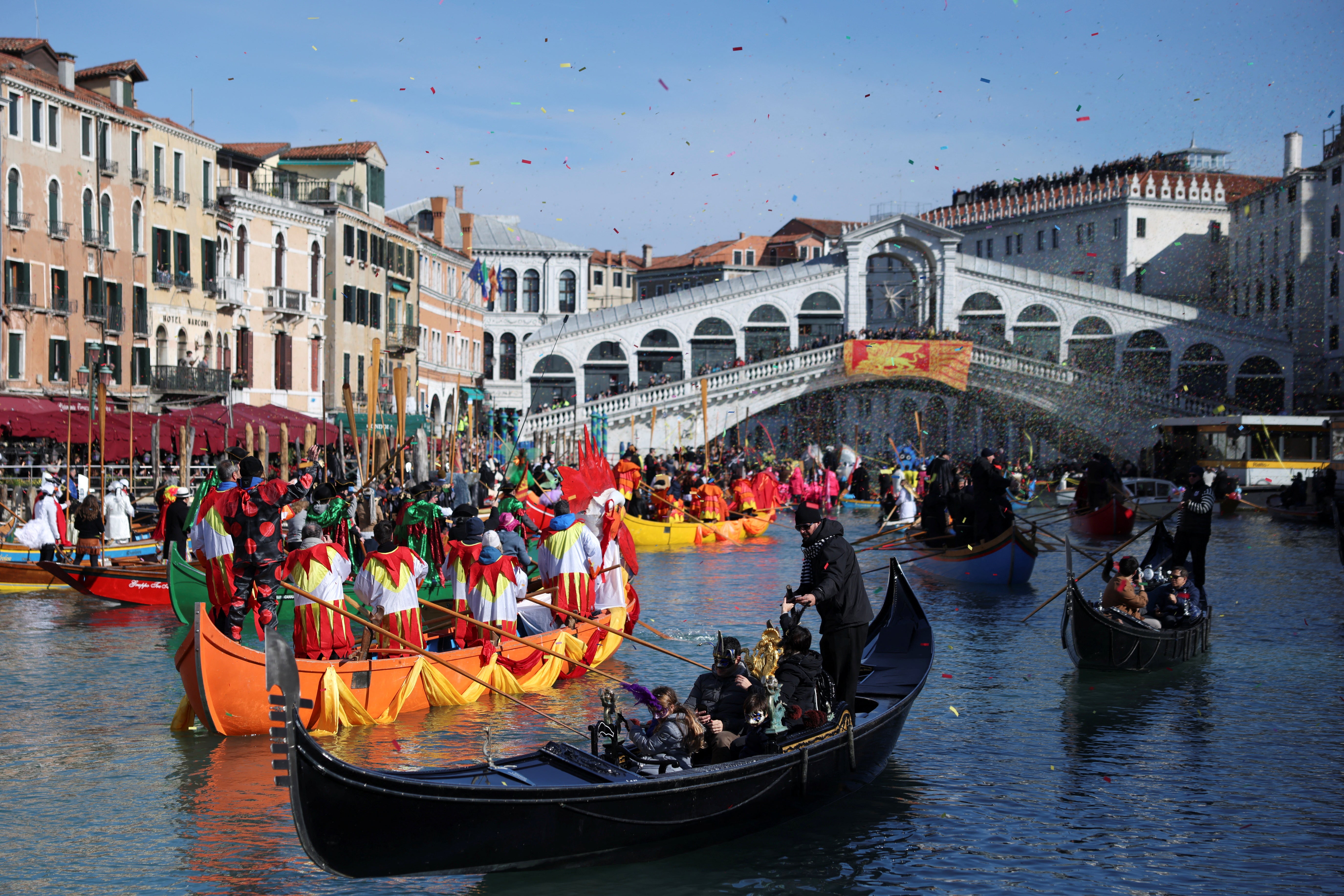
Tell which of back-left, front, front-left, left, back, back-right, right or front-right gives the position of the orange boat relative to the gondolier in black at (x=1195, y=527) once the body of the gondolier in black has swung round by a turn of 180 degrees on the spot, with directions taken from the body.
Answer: back

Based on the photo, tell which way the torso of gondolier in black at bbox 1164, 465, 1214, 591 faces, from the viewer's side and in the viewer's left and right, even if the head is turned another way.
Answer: facing the viewer and to the left of the viewer

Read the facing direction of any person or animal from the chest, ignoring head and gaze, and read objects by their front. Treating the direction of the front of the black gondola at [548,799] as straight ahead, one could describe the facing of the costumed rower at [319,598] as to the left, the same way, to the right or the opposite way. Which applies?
the opposite way

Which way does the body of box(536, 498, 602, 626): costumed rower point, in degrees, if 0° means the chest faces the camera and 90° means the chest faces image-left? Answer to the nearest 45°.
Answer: approximately 180°

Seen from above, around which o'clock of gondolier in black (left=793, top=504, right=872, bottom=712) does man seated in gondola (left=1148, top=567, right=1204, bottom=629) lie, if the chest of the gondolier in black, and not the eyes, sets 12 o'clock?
The man seated in gondola is roughly at 4 o'clock from the gondolier in black.

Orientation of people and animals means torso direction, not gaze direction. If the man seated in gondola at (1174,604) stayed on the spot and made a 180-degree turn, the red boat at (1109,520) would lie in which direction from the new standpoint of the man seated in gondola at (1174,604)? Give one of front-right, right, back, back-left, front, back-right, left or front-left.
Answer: front-left

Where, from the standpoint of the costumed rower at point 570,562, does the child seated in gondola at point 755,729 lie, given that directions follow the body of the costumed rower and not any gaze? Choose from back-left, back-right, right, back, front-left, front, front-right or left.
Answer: back

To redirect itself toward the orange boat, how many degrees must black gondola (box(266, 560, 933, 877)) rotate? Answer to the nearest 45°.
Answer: approximately 90° to its right

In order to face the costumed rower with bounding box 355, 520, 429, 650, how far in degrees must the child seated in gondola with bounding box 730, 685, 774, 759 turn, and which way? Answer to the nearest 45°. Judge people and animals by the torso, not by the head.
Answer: approximately 90° to their right

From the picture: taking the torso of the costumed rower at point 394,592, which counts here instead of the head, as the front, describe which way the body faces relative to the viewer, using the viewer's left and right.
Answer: facing away from the viewer

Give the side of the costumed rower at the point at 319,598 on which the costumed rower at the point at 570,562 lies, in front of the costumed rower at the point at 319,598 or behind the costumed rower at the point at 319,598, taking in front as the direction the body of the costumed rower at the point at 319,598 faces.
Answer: in front

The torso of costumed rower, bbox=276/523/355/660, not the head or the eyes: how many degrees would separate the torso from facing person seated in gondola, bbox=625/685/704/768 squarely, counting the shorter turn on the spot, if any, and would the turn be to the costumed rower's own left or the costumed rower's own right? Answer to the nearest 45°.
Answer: approximately 90° to the costumed rower's own right
